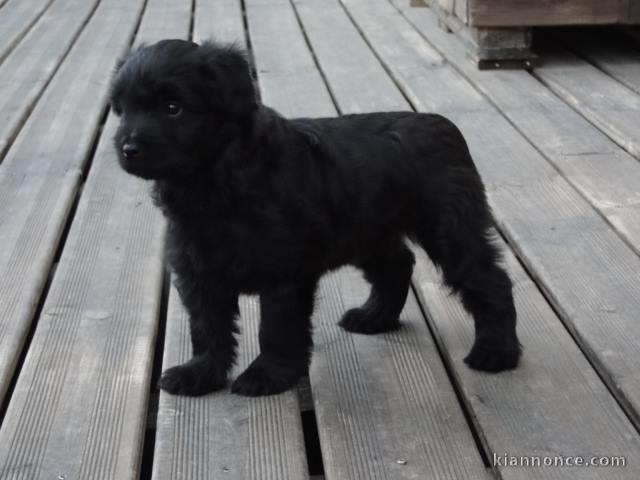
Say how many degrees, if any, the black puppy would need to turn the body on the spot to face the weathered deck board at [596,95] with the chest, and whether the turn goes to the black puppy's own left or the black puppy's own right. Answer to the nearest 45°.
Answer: approximately 180°

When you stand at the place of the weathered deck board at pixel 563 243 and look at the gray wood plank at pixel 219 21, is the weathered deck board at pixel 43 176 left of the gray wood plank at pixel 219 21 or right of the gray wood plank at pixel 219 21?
left

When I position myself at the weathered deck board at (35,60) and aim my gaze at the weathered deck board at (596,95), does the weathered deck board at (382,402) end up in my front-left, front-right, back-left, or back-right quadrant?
front-right

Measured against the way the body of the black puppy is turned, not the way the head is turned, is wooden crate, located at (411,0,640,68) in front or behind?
behind

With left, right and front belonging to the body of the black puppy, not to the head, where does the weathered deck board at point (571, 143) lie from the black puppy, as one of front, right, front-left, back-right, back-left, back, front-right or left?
back

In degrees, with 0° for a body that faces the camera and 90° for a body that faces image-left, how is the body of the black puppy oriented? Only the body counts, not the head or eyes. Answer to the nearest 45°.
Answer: approximately 45°

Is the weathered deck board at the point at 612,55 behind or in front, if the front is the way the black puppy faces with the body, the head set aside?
behind
